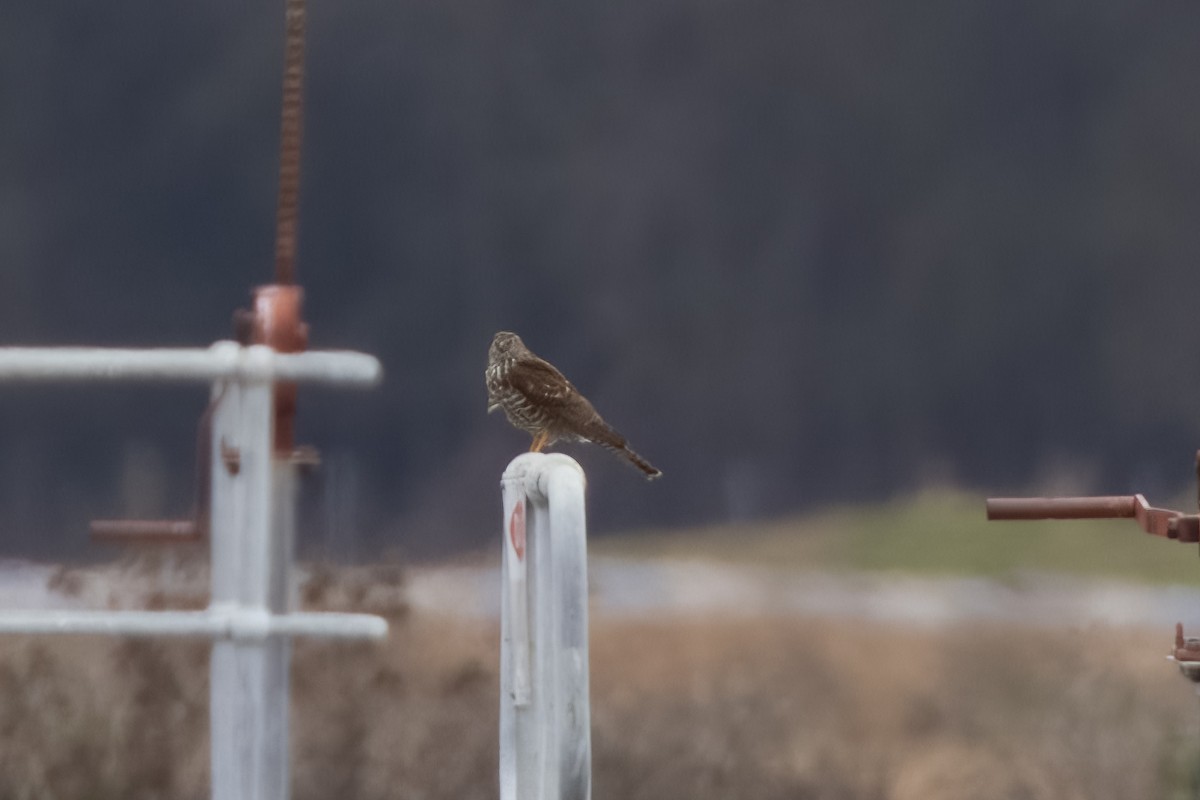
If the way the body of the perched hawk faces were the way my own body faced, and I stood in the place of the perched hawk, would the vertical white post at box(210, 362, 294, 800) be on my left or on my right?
on my left

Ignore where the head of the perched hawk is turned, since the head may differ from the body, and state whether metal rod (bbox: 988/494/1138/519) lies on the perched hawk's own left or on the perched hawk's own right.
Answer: on the perched hawk's own left

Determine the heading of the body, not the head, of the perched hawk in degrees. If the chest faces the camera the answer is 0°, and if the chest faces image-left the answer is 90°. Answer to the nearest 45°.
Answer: approximately 90°
